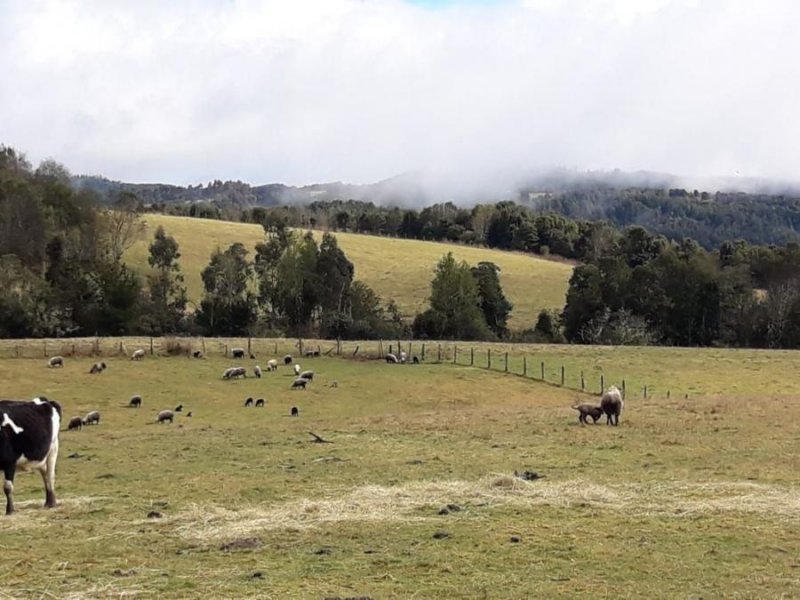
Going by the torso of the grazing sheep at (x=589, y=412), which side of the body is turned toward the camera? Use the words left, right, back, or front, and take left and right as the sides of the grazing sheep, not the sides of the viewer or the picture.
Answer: right
